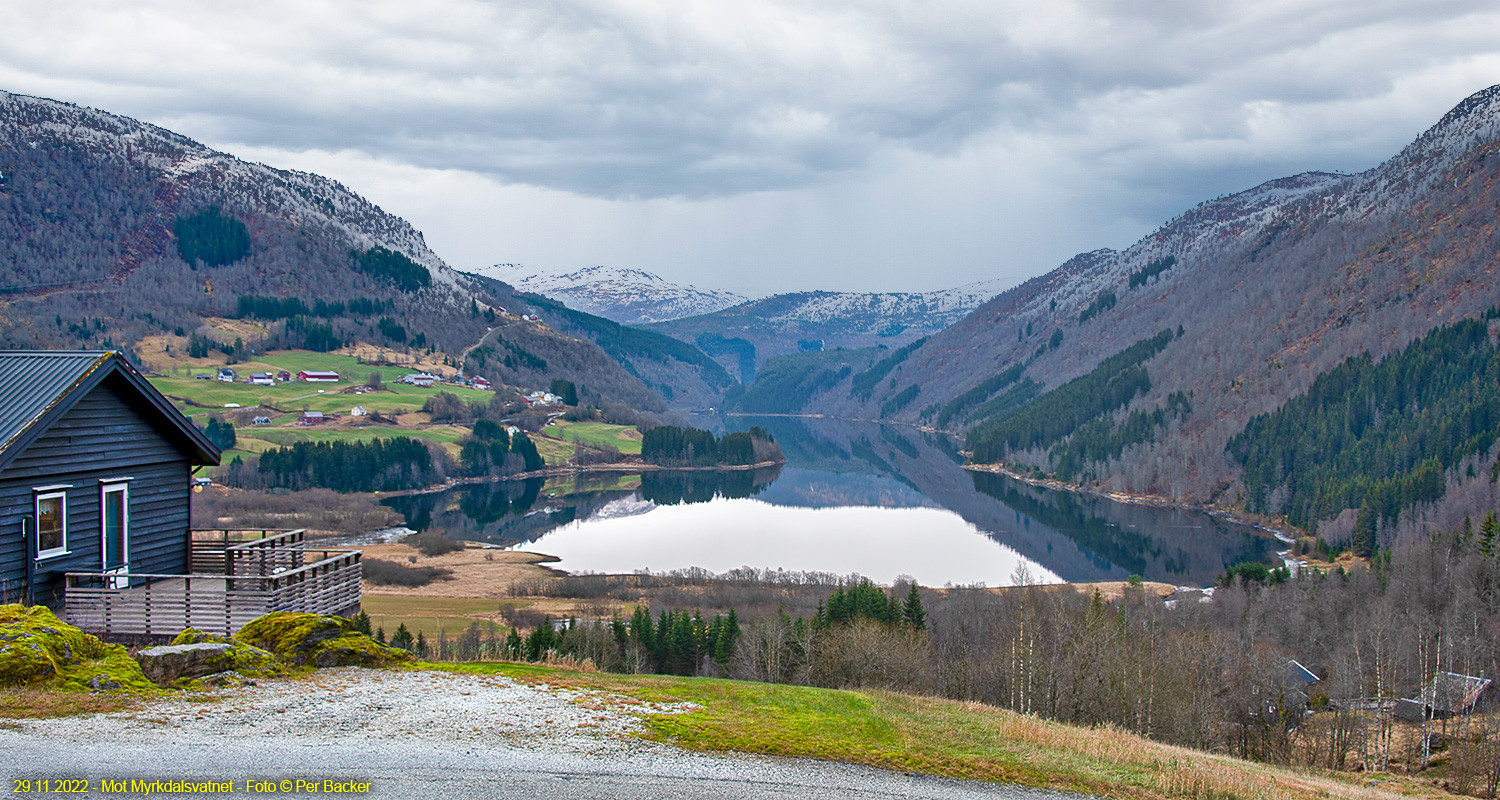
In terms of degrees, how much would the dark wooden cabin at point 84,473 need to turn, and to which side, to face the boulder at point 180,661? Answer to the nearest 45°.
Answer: approximately 45° to its right

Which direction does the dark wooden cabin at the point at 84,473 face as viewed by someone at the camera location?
facing the viewer and to the right of the viewer

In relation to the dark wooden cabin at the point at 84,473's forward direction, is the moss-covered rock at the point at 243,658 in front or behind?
in front

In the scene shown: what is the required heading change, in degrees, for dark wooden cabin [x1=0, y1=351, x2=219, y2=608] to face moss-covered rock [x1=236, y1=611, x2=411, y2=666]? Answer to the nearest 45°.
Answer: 0° — it already faces it

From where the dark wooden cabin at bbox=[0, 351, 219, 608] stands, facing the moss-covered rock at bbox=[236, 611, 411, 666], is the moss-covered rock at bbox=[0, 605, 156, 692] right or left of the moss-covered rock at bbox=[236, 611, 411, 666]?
right

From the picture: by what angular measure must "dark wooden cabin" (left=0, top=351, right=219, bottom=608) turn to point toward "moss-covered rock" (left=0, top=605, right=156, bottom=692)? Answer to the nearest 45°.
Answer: approximately 45° to its right
